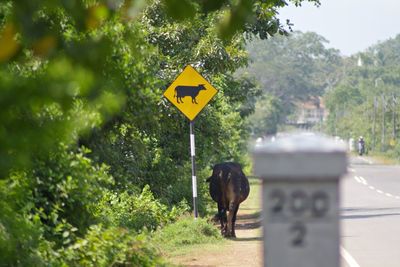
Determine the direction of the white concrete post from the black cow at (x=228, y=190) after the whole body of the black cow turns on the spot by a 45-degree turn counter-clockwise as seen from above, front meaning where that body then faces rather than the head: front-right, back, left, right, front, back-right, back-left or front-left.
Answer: back-left

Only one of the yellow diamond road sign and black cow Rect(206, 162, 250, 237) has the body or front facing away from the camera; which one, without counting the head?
the black cow

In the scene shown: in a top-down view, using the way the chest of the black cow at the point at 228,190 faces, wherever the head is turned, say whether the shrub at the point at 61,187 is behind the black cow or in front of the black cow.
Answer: behind

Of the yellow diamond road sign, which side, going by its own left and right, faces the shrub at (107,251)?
front

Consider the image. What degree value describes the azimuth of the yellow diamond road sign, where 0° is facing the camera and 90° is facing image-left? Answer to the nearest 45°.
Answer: approximately 0°

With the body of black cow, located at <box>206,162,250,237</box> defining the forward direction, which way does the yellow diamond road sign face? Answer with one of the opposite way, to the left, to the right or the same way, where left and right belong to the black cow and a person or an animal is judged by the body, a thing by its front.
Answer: the opposite way

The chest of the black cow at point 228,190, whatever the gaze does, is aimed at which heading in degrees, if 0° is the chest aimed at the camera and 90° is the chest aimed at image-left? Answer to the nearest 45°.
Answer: approximately 180°

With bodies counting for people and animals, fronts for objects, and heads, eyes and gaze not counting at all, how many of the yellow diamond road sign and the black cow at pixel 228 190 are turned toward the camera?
1
